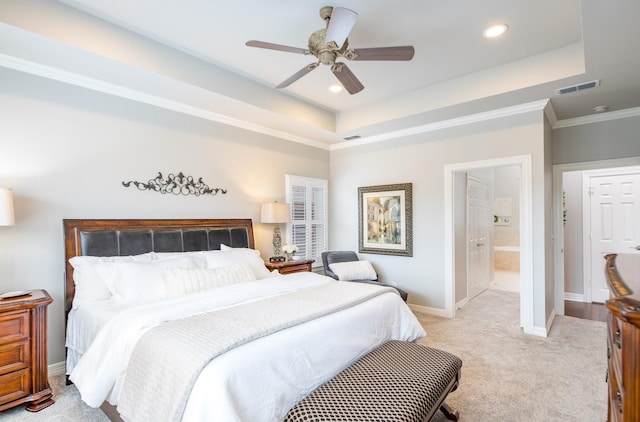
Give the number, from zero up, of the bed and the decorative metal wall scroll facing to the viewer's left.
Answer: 0

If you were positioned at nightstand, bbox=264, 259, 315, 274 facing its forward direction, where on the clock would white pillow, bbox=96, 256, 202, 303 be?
The white pillow is roughly at 3 o'clock from the nightstand.

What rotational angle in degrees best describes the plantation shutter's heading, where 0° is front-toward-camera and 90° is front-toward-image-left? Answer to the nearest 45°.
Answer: approximately 315°

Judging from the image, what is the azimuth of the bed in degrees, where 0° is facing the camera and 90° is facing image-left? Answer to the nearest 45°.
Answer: approximately 315°

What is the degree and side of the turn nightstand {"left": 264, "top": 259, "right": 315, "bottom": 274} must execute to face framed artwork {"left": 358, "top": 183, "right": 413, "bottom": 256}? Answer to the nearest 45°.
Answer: approximately 45° to its left

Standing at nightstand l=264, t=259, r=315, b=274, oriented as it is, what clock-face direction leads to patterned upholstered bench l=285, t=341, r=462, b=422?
The patterned upholstered bench is roughly at 1 o'clock from the nightstand.

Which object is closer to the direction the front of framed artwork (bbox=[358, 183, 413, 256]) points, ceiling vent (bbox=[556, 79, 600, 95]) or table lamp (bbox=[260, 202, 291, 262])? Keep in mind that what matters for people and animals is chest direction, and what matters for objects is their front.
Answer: the table lamp

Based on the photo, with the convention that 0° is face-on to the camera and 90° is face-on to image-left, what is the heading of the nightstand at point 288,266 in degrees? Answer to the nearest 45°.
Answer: approximately 315°

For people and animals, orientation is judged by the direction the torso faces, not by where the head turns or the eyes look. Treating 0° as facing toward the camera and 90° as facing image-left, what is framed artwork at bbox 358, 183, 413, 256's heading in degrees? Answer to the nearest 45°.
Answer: approximately 45°

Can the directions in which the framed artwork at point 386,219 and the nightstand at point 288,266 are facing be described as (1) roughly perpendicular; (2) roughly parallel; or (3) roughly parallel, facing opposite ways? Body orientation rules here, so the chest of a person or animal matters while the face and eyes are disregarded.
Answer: roughly perpendicular

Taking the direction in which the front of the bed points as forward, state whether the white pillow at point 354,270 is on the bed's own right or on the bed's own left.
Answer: on the bed's own left

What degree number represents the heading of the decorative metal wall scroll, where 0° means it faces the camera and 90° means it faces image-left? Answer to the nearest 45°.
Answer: approximately 315°
